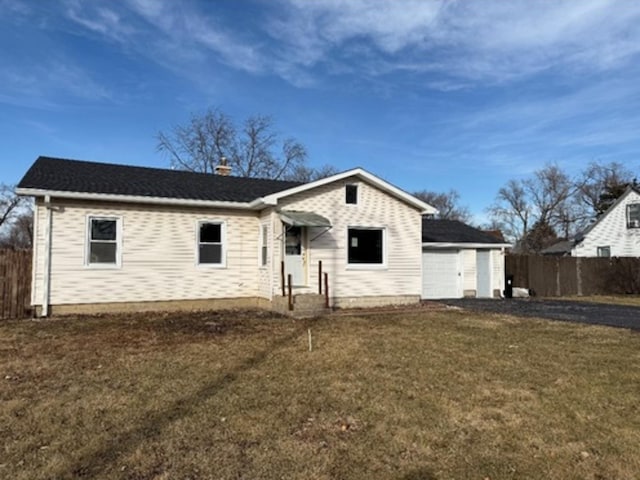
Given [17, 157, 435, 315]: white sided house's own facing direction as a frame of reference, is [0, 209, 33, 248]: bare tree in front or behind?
behind

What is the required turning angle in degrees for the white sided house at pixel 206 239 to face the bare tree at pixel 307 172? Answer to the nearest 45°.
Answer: approximately 180°

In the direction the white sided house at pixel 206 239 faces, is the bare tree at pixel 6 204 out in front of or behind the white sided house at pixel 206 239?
behind

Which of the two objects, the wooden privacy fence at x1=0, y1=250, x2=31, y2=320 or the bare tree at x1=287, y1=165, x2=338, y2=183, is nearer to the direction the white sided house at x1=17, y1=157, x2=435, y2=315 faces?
the wooden privacy fence

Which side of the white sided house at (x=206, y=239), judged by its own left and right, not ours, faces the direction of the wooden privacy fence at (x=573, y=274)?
left

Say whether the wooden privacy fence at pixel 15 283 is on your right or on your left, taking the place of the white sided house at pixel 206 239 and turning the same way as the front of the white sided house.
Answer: on your right

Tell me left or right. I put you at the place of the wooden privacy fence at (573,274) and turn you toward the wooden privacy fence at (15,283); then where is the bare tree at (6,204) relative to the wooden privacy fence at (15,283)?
right

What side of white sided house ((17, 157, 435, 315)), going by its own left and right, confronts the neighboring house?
left

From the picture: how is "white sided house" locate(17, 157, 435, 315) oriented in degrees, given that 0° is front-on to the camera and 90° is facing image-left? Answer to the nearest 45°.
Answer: approximately 0°

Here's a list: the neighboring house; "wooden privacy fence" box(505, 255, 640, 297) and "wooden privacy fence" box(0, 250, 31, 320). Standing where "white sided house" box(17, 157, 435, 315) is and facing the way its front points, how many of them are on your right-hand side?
1
